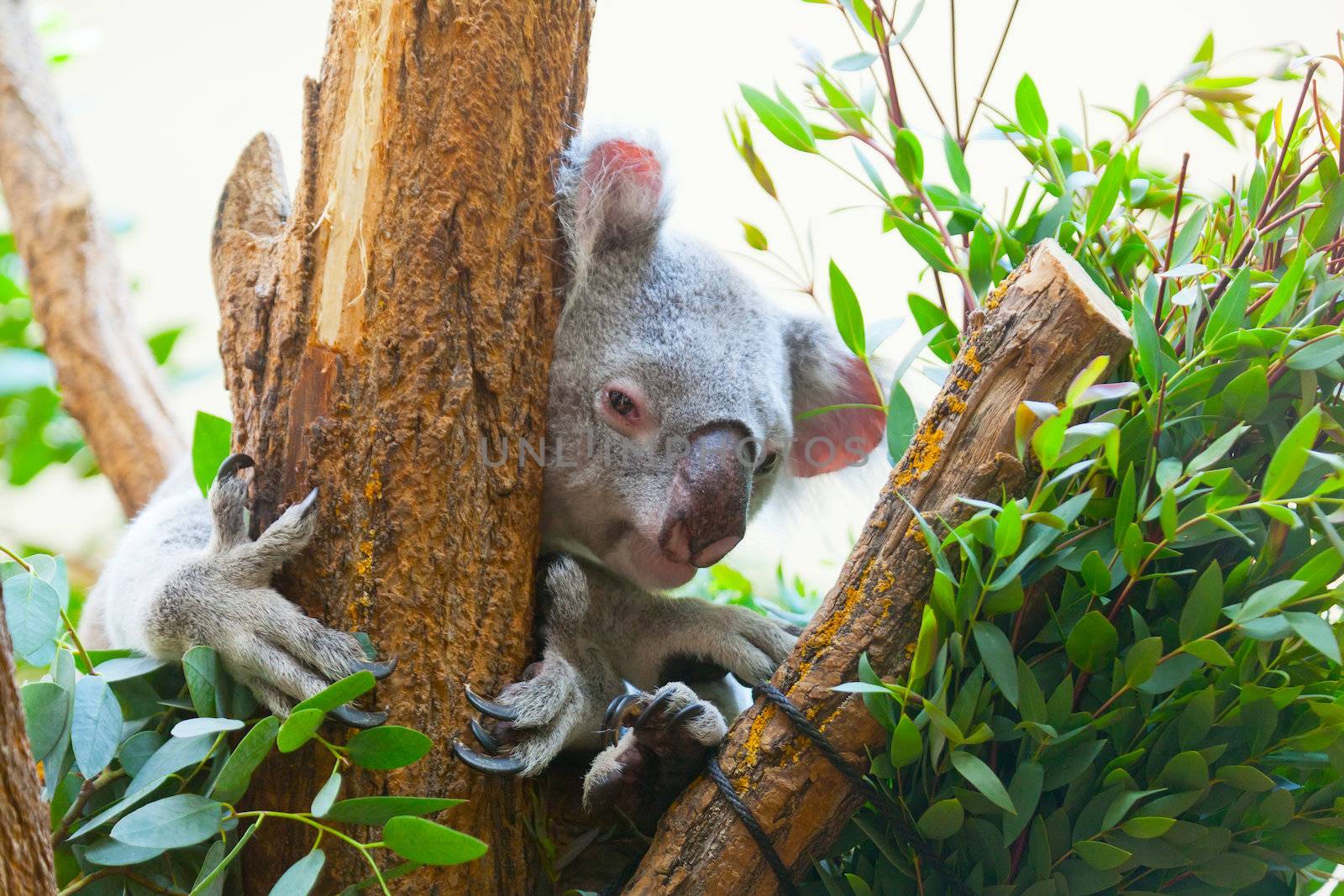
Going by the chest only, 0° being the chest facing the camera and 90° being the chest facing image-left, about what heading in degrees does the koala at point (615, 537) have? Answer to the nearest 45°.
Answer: approximately 315°

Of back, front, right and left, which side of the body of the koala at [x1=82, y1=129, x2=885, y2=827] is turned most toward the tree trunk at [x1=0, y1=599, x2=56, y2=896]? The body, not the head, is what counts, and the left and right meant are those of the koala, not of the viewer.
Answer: right

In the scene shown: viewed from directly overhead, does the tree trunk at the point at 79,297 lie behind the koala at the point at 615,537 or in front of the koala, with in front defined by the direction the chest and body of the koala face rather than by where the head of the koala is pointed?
behind
